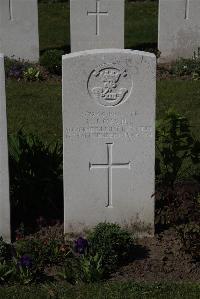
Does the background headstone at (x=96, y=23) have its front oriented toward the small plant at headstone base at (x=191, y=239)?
yes

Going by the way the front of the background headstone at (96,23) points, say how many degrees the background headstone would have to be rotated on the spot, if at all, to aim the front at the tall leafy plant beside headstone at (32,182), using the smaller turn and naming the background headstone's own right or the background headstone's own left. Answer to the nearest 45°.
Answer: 0° — it already faces it

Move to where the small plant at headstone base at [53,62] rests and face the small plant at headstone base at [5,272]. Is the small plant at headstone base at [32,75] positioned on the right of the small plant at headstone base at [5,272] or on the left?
right

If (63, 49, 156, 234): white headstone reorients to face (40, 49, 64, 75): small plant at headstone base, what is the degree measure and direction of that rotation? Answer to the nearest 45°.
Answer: approximately 180°

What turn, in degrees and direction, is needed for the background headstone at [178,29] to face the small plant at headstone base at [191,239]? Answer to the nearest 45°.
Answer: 0° — it already faces it

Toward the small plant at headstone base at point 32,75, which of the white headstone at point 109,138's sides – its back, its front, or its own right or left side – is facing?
back

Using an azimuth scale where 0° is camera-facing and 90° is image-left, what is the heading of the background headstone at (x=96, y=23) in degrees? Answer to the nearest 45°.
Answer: approximately 0°

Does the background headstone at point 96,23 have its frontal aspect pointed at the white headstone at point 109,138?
yes

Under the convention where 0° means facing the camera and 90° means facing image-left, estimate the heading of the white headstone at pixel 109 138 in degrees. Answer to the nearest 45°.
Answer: approximately 0°

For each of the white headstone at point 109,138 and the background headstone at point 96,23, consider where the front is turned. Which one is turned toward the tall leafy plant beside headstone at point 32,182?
the background headstone
